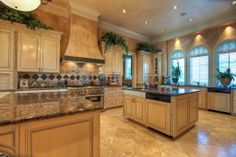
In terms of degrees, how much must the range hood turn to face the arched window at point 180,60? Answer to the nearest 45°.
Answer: approximately 45° to its left

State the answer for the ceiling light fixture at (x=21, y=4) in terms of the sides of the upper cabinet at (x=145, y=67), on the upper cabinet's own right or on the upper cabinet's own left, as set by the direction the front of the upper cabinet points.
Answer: on the upper cabinet's own right

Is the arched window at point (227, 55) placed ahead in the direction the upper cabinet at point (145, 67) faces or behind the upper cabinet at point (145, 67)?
ahead

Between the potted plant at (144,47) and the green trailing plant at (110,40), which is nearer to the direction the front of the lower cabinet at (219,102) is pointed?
the green trailing plant

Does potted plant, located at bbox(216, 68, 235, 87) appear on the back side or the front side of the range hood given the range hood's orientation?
on the front side

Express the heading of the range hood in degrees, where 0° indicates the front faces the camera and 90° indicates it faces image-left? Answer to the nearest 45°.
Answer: approximately 315°

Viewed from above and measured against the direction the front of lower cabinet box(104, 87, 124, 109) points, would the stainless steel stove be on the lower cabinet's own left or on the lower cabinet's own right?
on the lower cabinet's own right

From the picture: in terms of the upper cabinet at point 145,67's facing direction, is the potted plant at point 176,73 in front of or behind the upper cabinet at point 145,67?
in front
